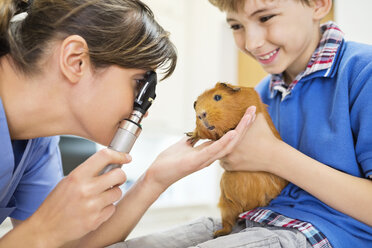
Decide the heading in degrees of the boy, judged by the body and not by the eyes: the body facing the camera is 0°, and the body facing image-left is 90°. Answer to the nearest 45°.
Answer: approximately 45°

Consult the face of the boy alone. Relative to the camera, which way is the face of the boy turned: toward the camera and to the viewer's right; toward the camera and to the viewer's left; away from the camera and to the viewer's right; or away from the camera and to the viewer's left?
toward the camera and to the viewer's left

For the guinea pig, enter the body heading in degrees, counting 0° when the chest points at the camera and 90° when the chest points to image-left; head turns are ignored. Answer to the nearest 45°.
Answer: approximately 45°
